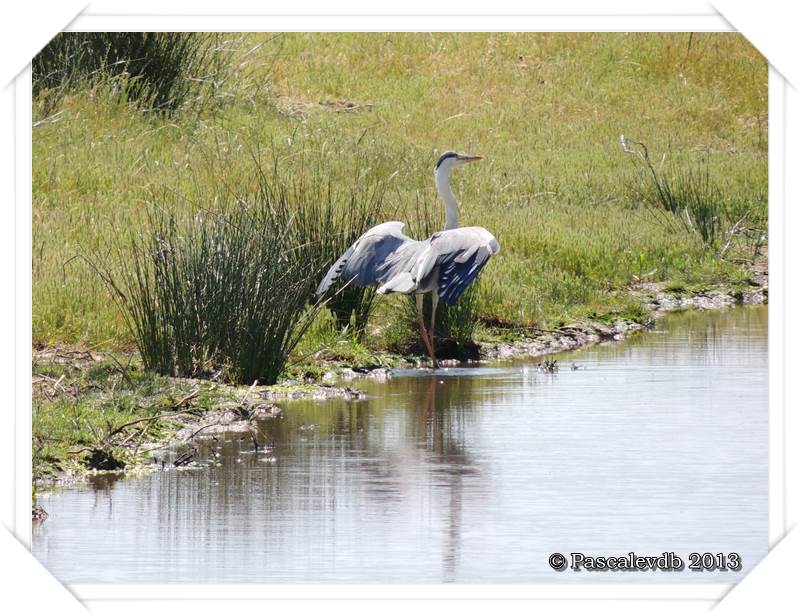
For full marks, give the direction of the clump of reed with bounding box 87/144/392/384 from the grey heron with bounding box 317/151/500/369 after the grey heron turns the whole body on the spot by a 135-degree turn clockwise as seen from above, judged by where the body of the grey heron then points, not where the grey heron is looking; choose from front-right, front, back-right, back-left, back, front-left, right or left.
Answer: front-right

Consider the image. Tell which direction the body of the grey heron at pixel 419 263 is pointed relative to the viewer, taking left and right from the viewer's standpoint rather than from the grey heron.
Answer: facing away from the viewer and to the right of the viewer

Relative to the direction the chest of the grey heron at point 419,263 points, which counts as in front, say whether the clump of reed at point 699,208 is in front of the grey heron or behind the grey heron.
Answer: in front

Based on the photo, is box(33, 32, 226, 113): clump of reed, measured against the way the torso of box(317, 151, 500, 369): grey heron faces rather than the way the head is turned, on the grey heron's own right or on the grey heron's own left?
on the grey heron's own left

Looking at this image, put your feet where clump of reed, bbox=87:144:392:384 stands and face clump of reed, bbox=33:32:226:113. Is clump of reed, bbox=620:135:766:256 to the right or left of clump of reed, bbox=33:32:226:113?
right
